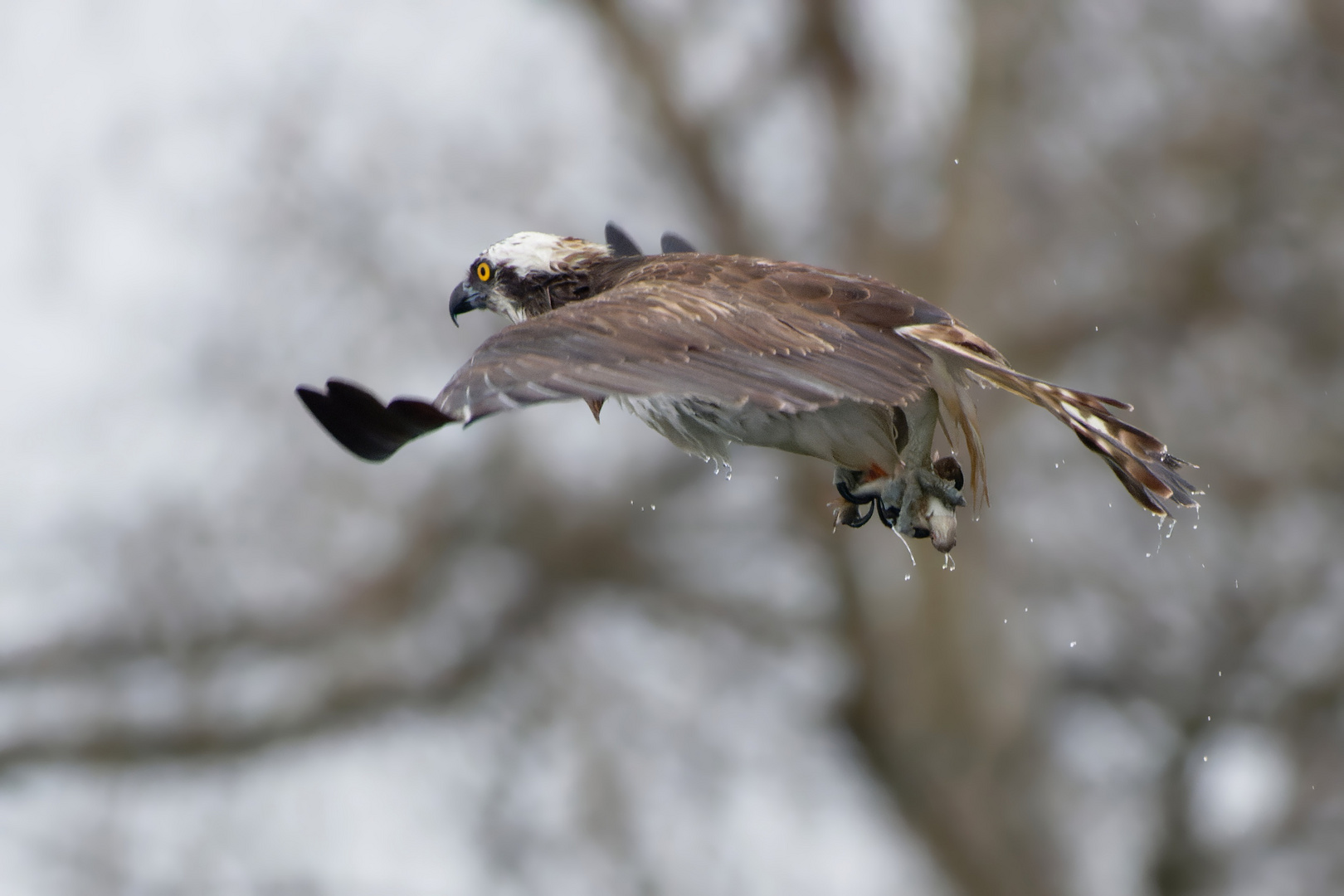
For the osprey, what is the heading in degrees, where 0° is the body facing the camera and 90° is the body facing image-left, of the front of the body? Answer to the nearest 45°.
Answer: approximately 90°
